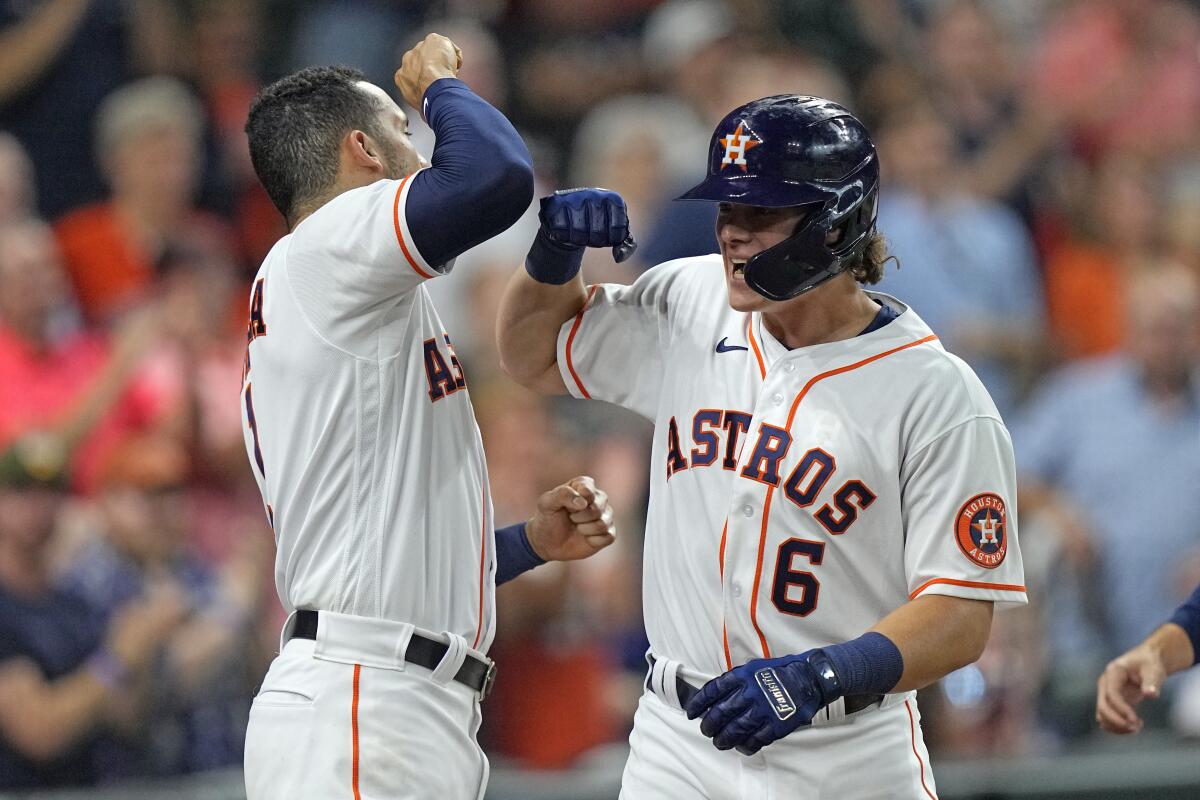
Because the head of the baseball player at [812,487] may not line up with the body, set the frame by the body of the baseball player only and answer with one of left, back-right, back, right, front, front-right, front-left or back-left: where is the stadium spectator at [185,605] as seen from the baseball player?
right

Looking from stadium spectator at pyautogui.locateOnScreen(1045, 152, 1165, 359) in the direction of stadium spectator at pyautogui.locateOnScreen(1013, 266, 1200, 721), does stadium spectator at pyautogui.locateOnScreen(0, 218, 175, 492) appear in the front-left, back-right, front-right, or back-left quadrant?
front-right

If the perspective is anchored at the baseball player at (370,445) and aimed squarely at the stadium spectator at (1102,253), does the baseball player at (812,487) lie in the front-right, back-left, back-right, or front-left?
front-right

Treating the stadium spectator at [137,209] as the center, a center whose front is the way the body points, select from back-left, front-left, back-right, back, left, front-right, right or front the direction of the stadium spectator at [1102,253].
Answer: left

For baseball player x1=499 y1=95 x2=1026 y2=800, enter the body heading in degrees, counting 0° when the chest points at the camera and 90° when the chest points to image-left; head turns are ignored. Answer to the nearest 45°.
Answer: approximately 45°

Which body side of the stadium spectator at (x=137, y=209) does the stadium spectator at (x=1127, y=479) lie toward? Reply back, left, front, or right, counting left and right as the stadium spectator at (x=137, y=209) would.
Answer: left

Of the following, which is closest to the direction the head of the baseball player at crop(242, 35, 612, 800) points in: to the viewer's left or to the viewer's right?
to the viewer's right

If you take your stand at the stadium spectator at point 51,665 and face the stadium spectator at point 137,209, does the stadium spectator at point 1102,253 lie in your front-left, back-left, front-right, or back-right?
front-right

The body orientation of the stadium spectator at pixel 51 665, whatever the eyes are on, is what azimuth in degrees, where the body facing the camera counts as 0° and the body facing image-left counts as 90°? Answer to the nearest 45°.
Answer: approximately 315°

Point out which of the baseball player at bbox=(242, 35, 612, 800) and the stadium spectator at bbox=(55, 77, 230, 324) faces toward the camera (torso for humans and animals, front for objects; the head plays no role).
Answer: the stadium spectator

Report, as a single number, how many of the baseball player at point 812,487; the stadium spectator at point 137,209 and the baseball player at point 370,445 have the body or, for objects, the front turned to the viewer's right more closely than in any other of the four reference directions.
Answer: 1

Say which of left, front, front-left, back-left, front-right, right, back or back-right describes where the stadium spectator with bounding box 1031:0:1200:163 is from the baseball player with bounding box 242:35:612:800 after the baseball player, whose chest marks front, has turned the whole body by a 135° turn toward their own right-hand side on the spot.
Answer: back

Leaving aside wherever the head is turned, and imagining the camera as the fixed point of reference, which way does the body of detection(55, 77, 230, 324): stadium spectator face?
toward the camera

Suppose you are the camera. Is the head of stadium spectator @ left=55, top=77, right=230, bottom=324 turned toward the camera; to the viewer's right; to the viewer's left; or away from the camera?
toward the camera

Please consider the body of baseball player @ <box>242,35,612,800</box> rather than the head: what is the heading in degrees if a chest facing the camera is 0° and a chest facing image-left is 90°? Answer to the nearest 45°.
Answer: approximately 270°

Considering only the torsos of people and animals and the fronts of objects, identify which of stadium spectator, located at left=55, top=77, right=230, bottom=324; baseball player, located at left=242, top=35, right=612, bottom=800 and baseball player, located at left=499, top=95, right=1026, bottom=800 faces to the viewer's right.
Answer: baseball player, located at left=242, top=35, right=612, bottom=800
